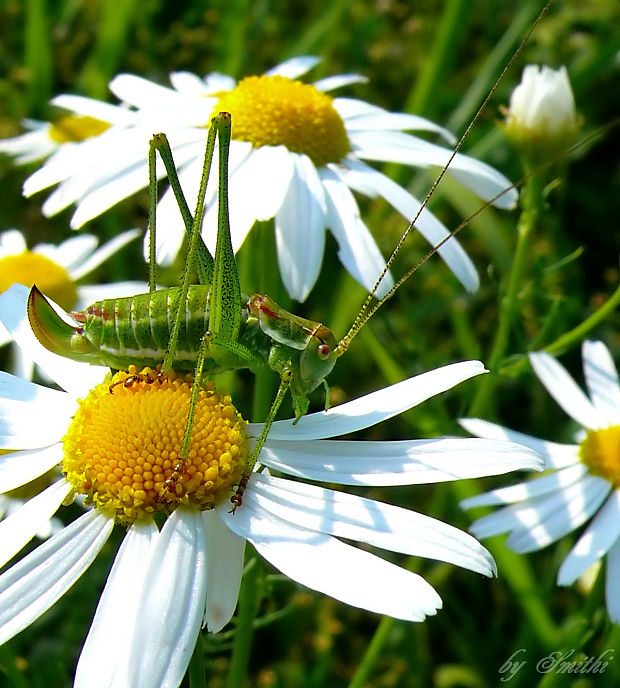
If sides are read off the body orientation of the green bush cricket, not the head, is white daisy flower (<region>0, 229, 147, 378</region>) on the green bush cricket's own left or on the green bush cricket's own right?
on the green bush cricket's own left

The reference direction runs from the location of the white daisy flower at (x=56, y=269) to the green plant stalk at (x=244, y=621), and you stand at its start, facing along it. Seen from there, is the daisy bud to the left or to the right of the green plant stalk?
left

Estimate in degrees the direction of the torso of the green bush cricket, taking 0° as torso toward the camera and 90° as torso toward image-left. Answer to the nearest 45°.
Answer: approximately 270°

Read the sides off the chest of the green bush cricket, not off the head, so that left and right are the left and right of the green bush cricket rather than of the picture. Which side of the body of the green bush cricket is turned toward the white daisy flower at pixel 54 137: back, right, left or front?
left

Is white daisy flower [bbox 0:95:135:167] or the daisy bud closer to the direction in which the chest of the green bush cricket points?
the daisy bud
